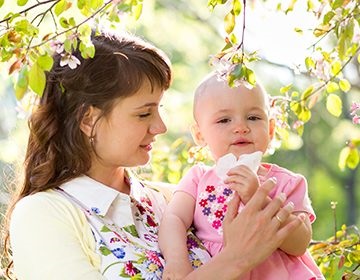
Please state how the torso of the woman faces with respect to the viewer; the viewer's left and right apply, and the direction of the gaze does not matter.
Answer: facing the viewer and to the right of the viewer

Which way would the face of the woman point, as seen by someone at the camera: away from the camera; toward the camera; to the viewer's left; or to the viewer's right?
to the viewer's right

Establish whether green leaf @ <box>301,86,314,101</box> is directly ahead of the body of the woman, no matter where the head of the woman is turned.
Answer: no

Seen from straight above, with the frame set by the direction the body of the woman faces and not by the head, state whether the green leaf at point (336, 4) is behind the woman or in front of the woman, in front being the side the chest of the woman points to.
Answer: in front
